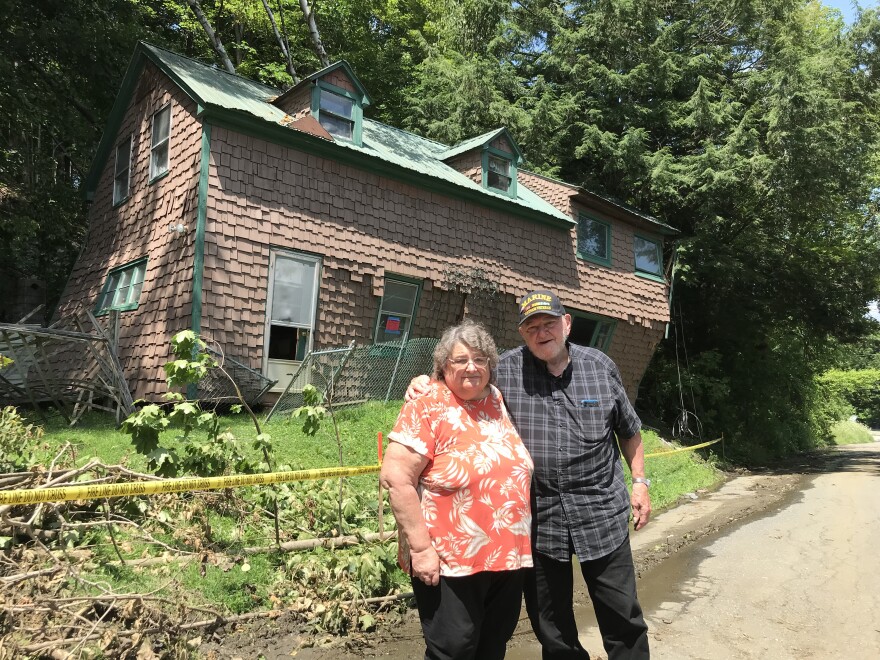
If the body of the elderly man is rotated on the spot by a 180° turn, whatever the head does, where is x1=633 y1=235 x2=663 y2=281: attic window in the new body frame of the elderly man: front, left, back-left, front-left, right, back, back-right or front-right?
front

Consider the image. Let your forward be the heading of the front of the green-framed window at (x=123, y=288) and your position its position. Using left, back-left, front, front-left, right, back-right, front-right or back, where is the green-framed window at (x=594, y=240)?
back-left

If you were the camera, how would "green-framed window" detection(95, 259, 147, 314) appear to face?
facing the viewer and to the left of the viewer

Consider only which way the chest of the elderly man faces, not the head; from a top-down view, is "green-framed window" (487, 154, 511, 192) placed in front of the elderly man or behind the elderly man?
behind

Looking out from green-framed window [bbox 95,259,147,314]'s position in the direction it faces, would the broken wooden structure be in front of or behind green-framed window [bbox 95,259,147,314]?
in front

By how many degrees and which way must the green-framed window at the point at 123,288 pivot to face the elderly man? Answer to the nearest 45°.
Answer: approximately 45° to its left

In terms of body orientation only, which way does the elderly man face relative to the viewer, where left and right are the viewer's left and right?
facing the viewer

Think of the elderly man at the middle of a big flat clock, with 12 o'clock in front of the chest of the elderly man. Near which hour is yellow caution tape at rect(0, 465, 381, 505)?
The yellow caution tape is roughly at 3 o'clock from the elderly man.

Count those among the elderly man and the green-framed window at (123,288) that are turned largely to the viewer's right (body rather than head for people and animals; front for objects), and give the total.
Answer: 0

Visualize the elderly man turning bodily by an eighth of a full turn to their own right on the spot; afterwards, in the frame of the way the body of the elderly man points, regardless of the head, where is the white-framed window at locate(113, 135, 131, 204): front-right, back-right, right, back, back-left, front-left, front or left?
right

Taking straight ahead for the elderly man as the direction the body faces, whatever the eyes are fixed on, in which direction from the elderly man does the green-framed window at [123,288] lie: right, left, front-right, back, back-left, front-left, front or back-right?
back-right

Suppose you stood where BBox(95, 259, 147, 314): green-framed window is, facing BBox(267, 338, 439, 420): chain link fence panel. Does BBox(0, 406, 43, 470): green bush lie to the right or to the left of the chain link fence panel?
right

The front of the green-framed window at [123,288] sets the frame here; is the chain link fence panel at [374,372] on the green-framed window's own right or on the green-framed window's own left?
on the green-framed window's own left
